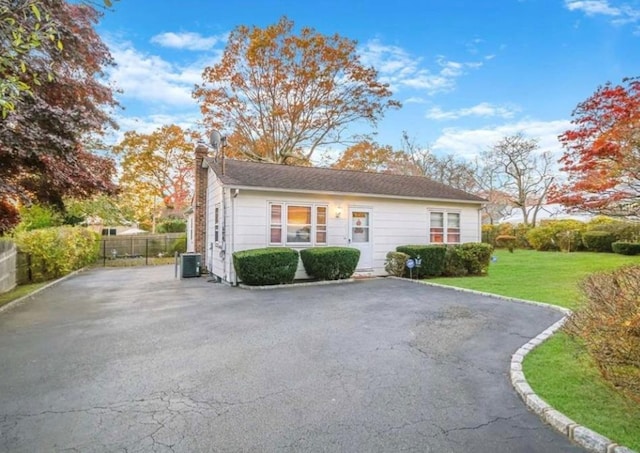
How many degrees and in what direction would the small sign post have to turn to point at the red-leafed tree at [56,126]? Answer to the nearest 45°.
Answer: approximately 45° to its right

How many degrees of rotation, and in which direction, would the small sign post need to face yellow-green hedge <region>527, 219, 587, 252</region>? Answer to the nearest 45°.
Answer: approximately 135° to its left

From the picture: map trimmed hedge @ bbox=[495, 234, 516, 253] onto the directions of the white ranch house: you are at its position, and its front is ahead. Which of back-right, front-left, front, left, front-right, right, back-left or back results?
left

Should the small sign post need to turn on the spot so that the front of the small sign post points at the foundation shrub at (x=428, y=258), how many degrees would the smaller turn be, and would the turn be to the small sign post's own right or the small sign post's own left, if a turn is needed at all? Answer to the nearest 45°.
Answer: approximately 135° to the small sign post's own left

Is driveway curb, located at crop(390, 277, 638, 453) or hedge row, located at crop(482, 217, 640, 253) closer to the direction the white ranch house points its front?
the driveway curb

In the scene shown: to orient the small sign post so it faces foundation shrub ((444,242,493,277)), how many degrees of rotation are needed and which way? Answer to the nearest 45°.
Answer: approximately 135° to its left

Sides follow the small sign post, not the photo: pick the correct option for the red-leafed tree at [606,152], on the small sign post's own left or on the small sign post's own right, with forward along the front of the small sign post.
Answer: on the small sign post's own left

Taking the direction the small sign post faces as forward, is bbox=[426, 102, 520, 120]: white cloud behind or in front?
behind

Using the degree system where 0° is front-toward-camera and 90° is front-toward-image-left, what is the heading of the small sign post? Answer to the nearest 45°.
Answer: approximately 0°

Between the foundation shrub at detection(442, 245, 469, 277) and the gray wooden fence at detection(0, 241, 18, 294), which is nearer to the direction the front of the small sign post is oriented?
the gray wooden fence

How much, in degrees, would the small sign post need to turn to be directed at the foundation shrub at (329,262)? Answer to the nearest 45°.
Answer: approximately 90° to its right

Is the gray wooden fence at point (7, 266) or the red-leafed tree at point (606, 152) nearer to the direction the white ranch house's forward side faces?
the red-leafed tree

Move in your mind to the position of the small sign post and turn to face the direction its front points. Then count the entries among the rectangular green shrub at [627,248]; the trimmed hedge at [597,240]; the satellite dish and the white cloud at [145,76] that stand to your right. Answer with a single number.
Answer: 2
